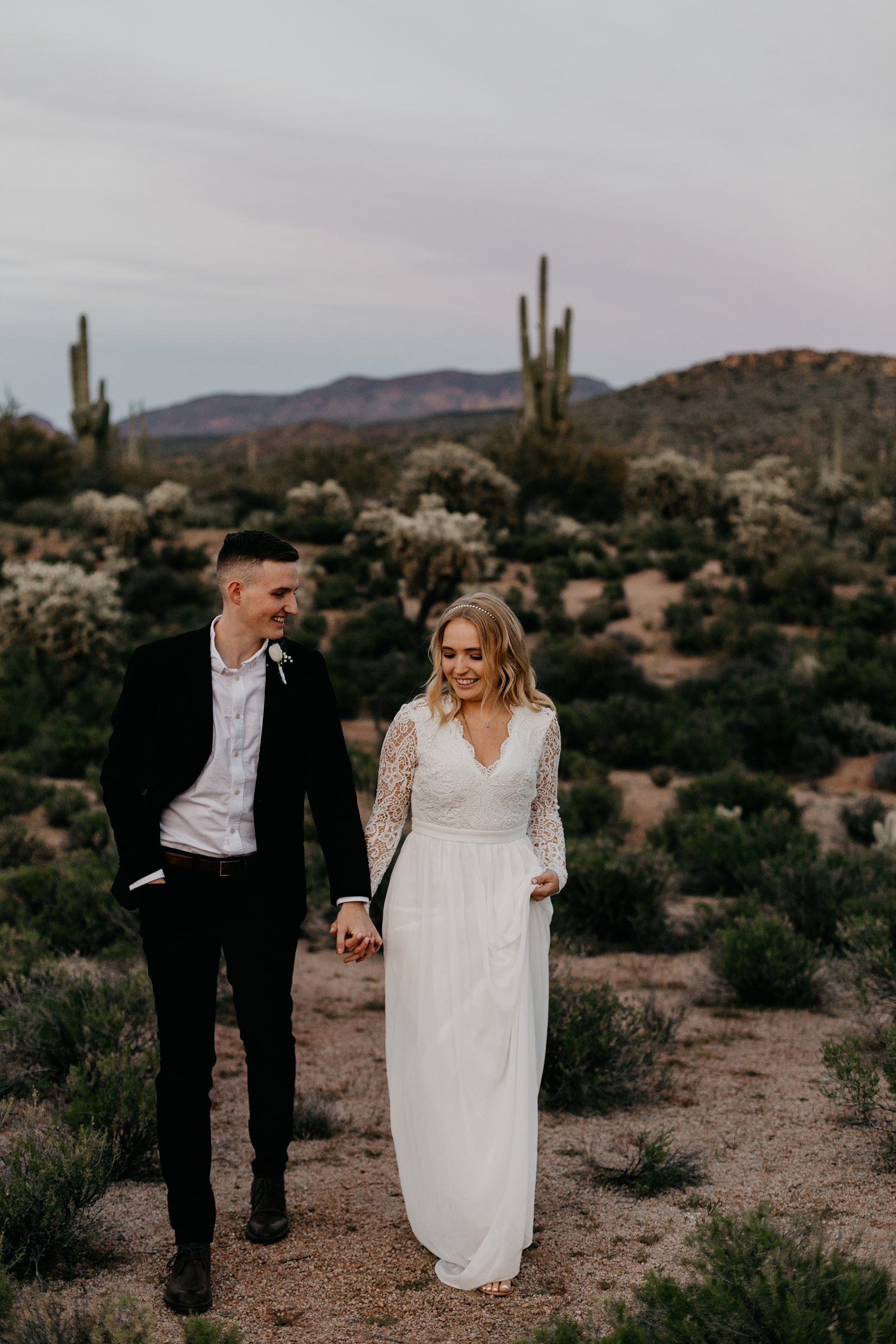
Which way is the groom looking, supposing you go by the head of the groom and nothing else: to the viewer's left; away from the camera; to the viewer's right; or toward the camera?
to the viewer's right

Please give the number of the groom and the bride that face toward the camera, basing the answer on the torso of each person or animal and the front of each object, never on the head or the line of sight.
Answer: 2

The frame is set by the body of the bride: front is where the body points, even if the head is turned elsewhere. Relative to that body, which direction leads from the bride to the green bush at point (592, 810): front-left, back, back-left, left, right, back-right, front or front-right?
back

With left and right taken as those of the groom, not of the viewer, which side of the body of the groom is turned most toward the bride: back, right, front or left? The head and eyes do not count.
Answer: left

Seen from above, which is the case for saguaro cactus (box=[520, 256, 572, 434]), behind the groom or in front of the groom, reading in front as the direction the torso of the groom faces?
behind

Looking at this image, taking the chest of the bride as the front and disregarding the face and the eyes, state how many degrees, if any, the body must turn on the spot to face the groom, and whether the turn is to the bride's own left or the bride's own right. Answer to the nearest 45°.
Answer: approximately 90° to the bride's own right

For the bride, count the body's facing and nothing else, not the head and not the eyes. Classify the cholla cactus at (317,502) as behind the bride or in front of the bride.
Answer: behind

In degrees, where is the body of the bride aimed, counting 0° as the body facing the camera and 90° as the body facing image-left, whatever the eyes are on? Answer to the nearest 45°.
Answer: approximately 0°
